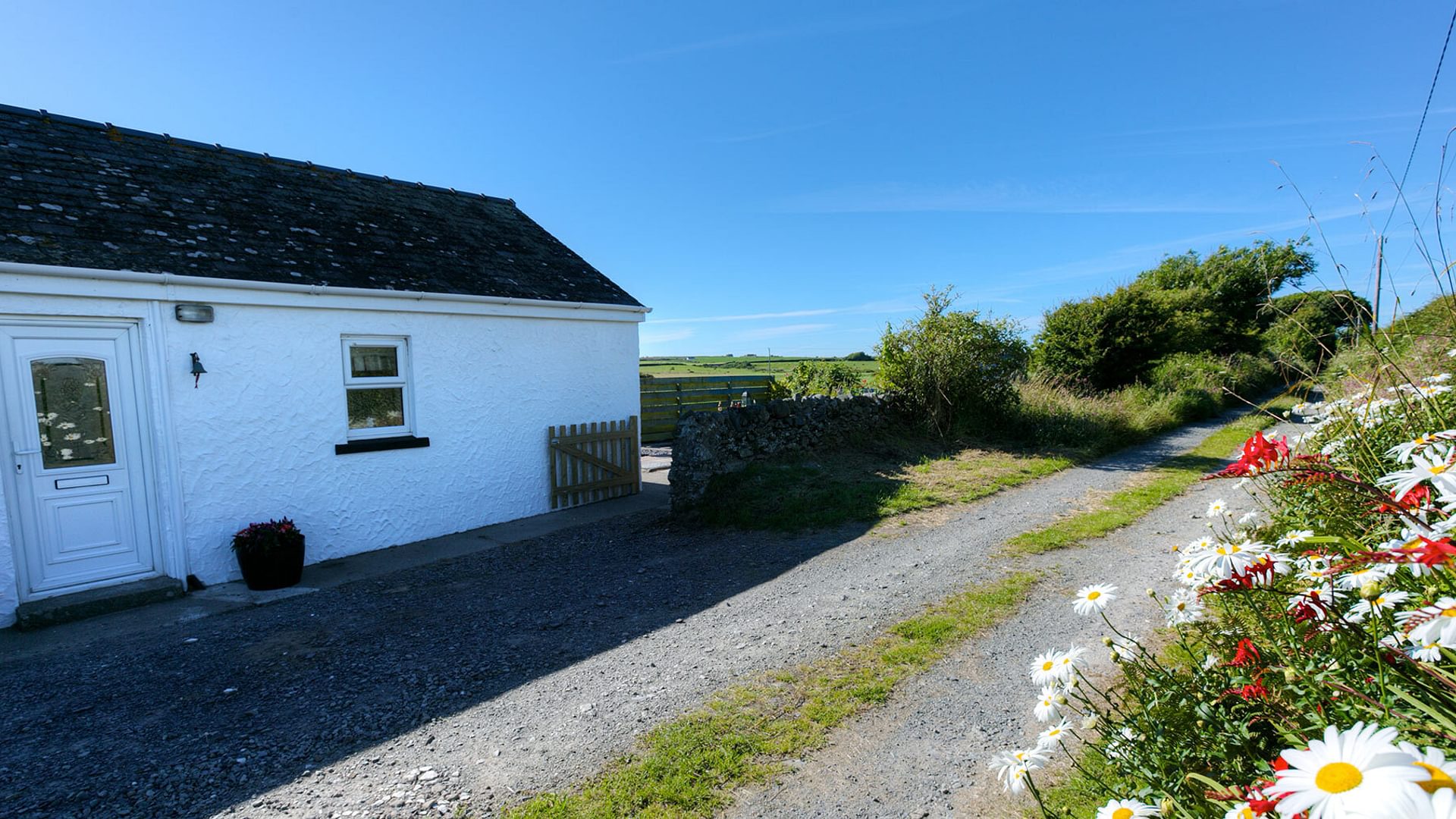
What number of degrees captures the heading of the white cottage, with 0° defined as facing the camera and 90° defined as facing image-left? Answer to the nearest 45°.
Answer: approximately 315°

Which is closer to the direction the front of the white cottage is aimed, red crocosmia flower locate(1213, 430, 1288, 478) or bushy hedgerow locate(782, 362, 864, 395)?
the red crocosmia flower

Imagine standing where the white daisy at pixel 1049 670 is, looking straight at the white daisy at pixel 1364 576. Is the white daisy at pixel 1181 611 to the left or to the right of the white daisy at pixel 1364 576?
left

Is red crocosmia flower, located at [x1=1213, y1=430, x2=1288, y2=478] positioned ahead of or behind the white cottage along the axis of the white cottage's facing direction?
ahead

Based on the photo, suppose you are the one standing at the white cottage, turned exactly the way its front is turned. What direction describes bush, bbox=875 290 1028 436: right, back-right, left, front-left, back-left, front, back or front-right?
front-left

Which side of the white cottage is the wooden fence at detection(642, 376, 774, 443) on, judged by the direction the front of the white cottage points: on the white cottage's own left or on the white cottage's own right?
on the white cottage's own left

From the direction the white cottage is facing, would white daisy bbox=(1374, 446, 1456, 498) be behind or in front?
in front
